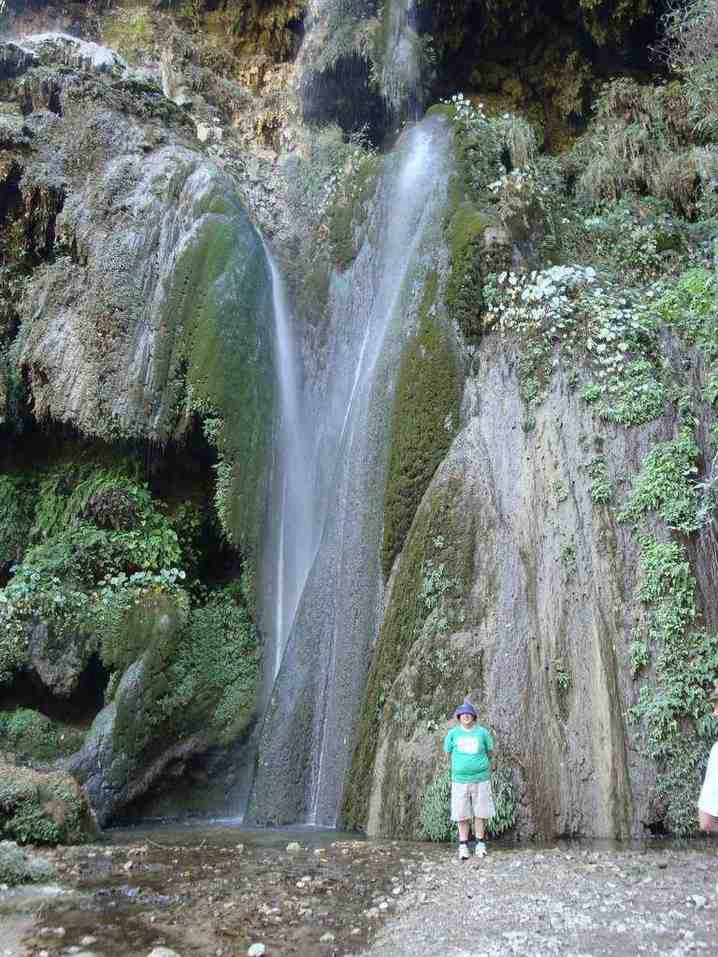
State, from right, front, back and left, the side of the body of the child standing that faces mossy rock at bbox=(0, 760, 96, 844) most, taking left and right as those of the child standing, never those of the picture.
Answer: right

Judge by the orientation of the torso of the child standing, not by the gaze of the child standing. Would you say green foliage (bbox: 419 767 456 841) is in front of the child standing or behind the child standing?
behind

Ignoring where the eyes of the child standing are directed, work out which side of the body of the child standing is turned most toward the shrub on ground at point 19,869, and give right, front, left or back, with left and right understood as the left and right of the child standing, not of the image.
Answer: right

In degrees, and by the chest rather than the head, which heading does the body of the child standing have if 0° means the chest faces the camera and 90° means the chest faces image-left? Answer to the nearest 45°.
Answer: approximately 0°
